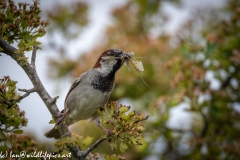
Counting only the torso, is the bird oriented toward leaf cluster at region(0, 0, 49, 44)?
no

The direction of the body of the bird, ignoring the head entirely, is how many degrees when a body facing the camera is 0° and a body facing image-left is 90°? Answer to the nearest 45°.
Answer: approximately 315°
